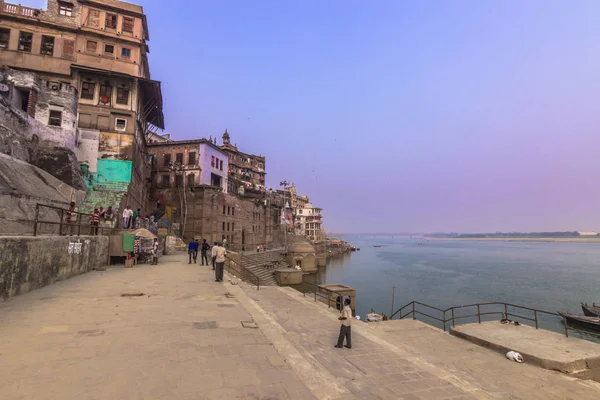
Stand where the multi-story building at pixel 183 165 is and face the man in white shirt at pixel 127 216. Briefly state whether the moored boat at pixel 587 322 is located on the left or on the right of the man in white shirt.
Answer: left

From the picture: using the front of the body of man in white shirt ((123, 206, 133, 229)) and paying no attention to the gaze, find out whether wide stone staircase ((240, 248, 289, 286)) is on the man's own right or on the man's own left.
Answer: on the man's own left

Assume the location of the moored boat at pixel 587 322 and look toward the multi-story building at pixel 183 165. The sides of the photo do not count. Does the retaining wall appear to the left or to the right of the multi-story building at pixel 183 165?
left

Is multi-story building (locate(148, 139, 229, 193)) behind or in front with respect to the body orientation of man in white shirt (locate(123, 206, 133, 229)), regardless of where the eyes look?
behind

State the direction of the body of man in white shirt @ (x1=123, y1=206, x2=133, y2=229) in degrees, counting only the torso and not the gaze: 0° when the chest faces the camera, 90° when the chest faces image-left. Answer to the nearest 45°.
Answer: approximately 0°

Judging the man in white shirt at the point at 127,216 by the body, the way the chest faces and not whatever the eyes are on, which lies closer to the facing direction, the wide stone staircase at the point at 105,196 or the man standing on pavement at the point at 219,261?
the man standing on pavement

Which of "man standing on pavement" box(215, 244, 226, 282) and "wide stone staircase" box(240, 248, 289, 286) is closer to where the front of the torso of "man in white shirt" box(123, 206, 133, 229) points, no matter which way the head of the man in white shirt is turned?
the man standing on pavement

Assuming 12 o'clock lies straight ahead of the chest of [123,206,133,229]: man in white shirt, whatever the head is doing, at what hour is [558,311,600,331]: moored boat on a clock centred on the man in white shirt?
The moored boat is roughly at 10 o'clock from the man in white shirt.

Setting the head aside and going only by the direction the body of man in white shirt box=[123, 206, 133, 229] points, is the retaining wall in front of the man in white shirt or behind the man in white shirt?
in front
